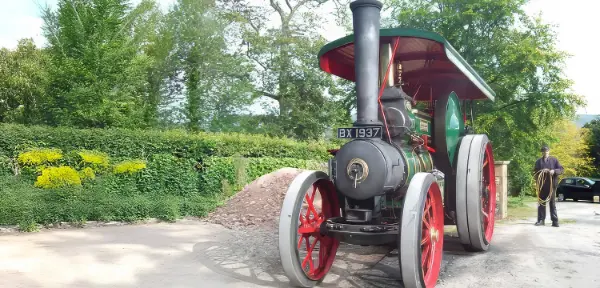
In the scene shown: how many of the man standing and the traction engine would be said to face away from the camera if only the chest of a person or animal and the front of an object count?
0

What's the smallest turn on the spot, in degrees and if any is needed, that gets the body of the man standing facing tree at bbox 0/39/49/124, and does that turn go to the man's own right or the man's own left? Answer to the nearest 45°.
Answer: approximately 90° to the man's own right

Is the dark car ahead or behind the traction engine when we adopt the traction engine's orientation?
behind

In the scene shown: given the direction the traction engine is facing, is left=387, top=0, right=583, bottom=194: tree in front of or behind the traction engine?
behind

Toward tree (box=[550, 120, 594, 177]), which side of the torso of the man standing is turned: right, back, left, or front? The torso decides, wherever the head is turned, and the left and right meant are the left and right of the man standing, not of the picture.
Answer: back

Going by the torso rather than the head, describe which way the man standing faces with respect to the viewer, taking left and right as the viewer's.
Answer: facing the viewer

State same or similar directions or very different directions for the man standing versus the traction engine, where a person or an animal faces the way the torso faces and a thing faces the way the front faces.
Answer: same or similar directions

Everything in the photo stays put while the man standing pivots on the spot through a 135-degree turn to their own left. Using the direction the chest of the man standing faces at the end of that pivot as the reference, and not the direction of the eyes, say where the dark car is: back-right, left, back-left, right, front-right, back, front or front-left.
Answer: front-left

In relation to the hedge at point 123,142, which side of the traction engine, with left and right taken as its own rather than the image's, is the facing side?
right

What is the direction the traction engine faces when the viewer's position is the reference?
facing the viewer and to the left of the viewer

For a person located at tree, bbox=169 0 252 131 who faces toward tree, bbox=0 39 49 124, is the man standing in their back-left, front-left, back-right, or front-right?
back-left

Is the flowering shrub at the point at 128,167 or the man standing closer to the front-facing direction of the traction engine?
the flowering shrub

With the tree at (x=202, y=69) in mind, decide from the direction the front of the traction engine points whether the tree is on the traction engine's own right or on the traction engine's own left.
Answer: on the traction engine's own right

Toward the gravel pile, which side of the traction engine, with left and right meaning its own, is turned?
right

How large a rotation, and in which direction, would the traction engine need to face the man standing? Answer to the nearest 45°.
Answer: approximately 180°
